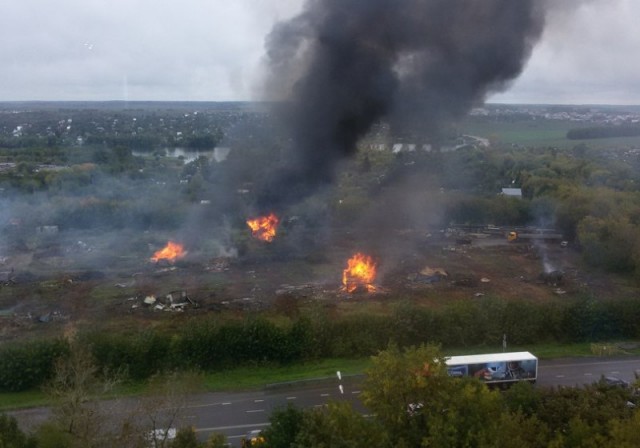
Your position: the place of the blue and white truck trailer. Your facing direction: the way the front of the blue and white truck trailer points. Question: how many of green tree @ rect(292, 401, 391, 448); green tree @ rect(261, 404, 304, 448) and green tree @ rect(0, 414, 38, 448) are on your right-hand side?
0

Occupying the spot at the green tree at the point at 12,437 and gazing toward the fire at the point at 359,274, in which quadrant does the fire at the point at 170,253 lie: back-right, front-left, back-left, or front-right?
front-left

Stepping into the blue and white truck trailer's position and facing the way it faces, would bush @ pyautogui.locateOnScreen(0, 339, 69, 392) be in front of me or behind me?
in front

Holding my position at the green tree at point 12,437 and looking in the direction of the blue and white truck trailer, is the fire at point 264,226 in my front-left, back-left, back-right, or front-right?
front-left

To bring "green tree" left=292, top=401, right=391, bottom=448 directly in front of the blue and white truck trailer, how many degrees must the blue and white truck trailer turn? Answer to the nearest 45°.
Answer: approximately 90° to its left

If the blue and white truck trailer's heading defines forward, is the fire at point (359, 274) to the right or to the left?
on its right

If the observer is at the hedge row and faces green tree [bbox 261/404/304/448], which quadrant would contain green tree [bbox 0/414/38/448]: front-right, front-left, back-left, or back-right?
front-right

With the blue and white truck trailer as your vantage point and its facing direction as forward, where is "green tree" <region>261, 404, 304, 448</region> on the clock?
The green tree is roughly at 10 o'clock from the blue and white truck trailer.

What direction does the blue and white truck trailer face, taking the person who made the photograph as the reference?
facing to the left of the viewer

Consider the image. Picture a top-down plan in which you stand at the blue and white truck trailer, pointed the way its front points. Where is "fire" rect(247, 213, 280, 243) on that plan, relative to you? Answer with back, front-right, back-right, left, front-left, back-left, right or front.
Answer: front-right

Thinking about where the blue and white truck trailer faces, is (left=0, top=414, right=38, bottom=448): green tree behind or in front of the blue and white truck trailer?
in front
